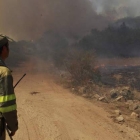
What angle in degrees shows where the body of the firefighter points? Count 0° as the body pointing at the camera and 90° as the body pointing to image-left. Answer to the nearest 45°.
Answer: approximately 225°
